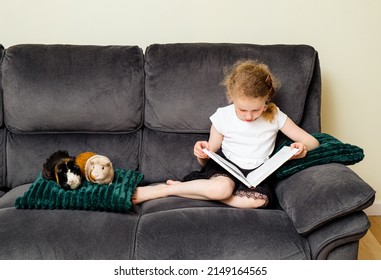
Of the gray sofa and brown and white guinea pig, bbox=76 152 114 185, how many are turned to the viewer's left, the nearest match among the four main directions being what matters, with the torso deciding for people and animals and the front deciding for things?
0

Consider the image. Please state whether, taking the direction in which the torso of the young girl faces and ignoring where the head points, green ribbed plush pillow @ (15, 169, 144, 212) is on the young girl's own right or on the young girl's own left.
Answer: on the young girl's own right

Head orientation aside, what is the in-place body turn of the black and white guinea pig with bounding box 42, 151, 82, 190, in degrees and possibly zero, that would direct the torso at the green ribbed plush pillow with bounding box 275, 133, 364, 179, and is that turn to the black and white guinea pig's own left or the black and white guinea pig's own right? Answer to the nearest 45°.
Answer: approximately 45° to the black and white guinea pig's own left

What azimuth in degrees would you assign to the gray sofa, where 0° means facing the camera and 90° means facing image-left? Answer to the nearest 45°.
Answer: approximately 0°

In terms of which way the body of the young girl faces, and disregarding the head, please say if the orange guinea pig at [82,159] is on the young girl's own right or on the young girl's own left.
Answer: on the young girl's own right

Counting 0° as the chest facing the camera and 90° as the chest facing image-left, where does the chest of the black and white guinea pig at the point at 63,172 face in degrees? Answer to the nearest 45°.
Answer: approximately 315°
